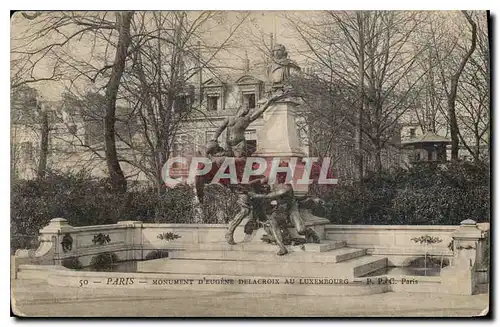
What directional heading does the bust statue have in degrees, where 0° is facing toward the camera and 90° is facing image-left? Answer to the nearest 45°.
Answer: approximately 45°

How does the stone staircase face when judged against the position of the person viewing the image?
facing the viewer

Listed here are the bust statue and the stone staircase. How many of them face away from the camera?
0

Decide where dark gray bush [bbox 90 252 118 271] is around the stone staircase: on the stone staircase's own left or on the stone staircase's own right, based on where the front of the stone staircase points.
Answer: on the stone staircase's own right

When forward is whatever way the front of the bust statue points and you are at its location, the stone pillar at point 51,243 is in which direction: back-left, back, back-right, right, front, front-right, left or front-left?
front-right

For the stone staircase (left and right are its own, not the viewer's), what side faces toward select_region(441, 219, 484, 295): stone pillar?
left

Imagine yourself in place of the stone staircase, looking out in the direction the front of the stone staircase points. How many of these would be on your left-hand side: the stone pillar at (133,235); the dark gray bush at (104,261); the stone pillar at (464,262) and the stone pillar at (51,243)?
1
